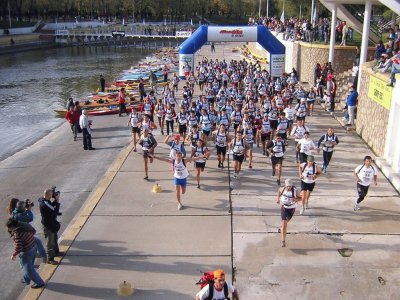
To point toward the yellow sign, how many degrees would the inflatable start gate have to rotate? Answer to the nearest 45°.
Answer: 0° — it already faces it

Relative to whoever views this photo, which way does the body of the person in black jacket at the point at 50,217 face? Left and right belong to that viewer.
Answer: facing to the right of the viewer

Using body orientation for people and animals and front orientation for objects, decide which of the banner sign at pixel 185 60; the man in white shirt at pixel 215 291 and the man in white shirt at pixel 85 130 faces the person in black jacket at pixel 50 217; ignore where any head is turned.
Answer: the banner sign

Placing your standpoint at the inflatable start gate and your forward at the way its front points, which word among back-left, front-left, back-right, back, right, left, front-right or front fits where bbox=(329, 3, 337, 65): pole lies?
front-left

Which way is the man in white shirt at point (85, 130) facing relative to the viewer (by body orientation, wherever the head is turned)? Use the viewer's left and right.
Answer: facing to the right of the viewer
